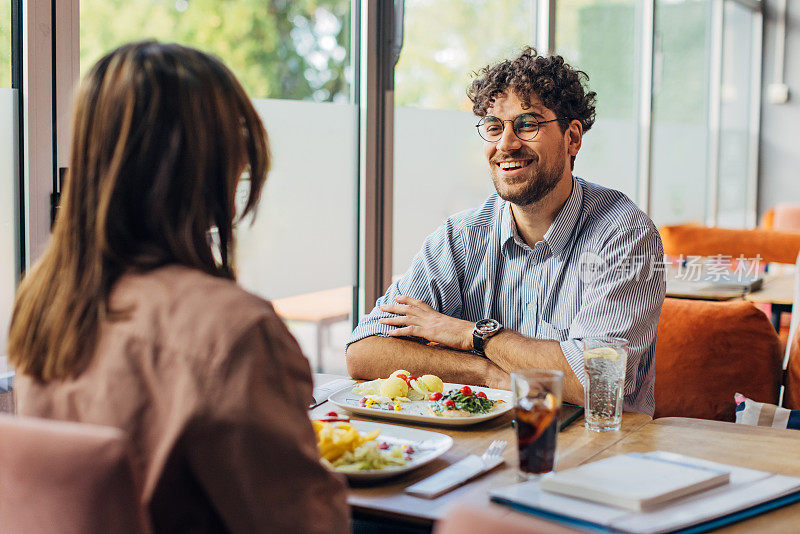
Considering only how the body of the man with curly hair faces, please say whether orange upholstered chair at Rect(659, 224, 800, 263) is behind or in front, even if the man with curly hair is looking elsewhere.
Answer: behind

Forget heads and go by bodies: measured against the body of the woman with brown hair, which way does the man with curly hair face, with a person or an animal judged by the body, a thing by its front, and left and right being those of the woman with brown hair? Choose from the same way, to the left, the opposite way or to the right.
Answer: the opposite way

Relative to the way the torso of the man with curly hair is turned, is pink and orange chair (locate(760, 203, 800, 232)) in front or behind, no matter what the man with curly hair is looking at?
behind

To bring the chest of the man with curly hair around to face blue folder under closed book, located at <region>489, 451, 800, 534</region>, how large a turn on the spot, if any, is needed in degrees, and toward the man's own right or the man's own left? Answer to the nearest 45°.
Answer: approximately 45° to the man's own left

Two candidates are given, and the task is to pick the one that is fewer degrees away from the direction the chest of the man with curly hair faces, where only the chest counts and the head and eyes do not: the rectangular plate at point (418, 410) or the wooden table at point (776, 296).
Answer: the rectangular plate

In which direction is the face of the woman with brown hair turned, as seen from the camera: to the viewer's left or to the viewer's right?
to the viewer's right

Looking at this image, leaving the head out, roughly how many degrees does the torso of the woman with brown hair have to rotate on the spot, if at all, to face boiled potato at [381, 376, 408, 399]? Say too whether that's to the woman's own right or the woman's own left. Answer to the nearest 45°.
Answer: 0° — they already face it

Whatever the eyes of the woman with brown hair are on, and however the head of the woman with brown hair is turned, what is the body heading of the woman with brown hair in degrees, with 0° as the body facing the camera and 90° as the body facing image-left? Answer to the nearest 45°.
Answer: approximately 225°

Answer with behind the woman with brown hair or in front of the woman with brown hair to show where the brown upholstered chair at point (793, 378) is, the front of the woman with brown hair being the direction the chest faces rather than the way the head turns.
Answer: in front

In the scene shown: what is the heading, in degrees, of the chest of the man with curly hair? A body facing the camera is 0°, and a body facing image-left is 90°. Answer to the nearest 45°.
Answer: approximately 45°

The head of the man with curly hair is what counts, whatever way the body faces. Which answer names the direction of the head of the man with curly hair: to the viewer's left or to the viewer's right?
to the viewer's left
